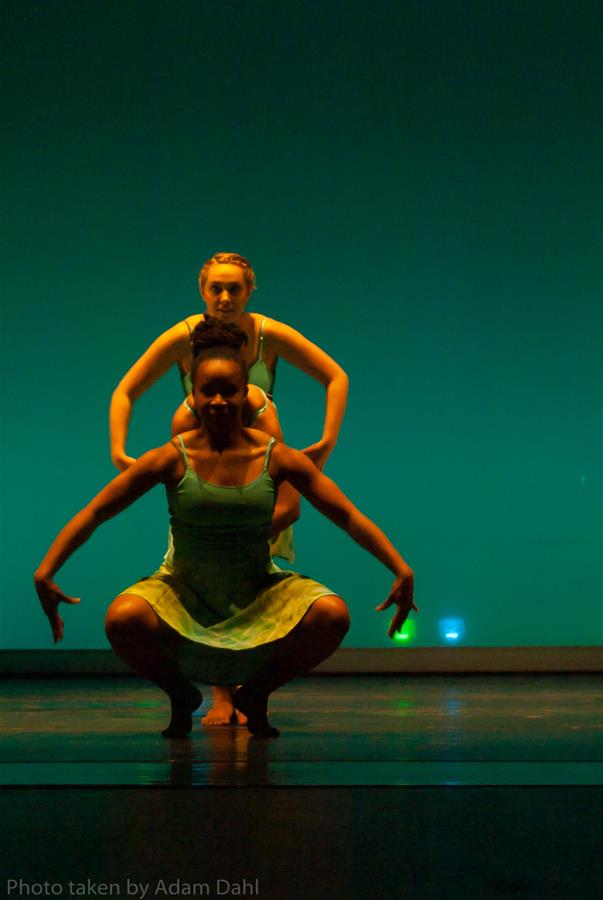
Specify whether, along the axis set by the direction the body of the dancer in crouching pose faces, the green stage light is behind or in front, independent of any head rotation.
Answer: behind

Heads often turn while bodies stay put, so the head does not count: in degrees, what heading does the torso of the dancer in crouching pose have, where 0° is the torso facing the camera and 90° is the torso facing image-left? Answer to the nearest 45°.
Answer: approximately 0°

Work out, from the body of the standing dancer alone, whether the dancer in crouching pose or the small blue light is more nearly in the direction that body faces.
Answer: the dancer in crouching pose

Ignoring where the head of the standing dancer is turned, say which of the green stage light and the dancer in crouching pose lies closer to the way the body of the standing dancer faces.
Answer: the dancer in crouching pose

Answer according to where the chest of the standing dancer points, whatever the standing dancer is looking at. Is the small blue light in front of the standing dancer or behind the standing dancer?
behind

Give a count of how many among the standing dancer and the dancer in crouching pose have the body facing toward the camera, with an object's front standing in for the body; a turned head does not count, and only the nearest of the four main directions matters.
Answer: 2

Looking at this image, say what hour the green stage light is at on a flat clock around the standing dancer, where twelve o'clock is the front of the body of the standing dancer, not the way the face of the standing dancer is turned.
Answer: The green stage light is roughly at 7 o'clock from the standing dancer.

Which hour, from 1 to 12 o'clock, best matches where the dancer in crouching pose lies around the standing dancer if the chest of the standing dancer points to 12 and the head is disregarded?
The dancer in crouching pose is roughly at 12 o'clock from the standing dancer.

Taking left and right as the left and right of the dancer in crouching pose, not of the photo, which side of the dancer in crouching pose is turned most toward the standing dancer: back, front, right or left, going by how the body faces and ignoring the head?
back

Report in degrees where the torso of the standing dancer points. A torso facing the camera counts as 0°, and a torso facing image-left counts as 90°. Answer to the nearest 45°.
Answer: approximately 0°

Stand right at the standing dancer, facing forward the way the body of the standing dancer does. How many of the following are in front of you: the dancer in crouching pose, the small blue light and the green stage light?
1
